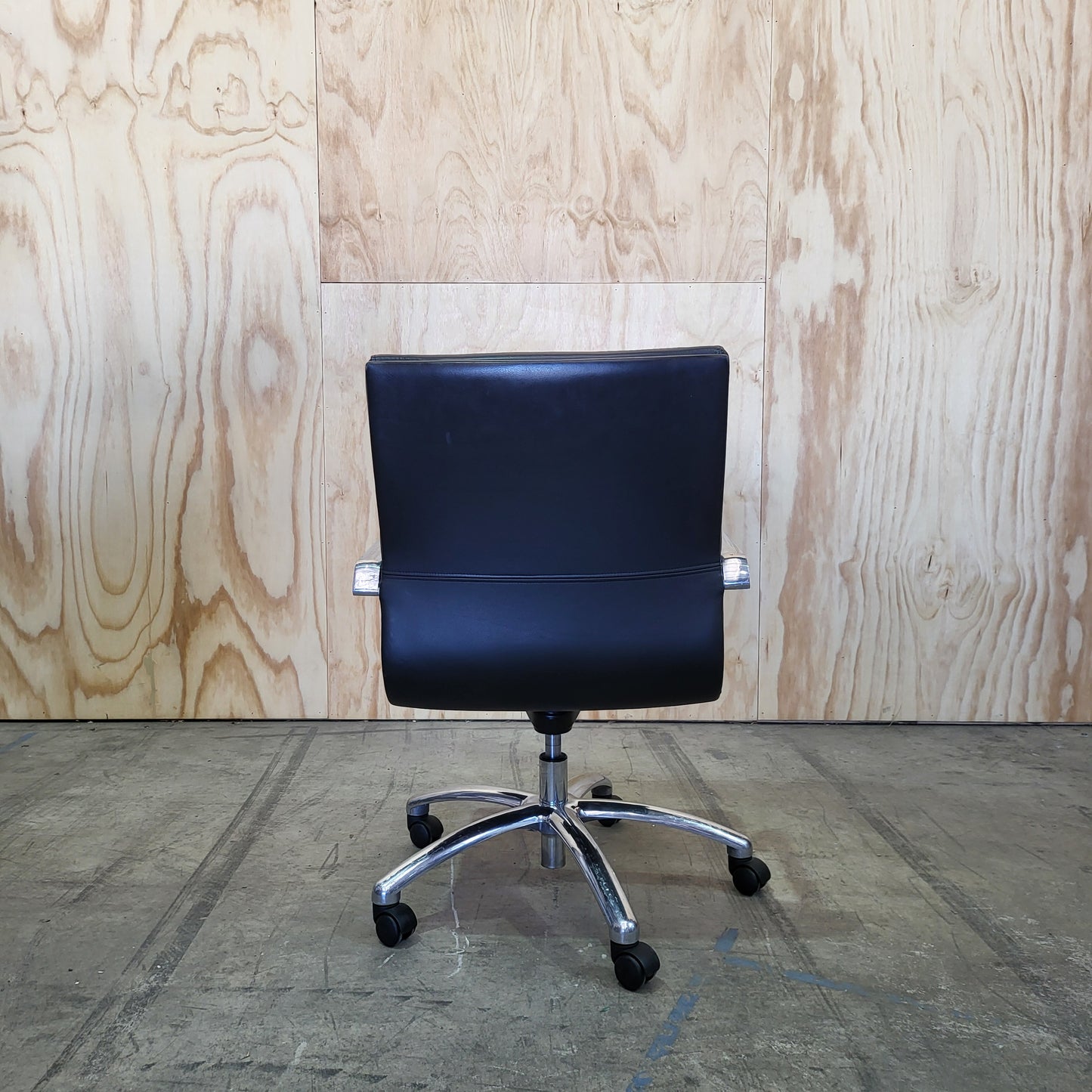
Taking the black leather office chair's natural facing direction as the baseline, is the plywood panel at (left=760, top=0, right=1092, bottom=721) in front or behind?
in front

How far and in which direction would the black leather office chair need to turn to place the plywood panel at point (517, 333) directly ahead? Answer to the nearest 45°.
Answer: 0° — it already faces it

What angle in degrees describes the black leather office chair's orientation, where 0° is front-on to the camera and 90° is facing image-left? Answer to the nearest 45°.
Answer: approximately 180°

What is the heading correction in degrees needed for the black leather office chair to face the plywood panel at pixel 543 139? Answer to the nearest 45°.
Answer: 0° — it already faces it

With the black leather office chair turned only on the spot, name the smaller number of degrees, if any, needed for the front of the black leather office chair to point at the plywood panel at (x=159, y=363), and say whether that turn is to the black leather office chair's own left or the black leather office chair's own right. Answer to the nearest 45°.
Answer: approximately 45° to the black leather office chair's own left

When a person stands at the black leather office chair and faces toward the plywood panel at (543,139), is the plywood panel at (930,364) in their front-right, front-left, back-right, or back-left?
front-right
